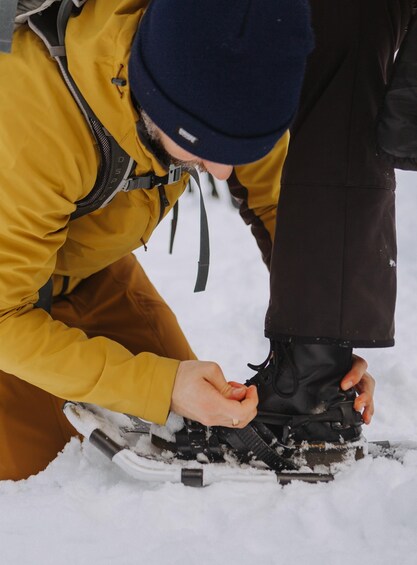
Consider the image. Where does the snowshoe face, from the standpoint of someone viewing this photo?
facing to the left of the viewer

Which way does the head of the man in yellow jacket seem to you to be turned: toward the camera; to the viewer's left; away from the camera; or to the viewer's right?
to the viewer's right
